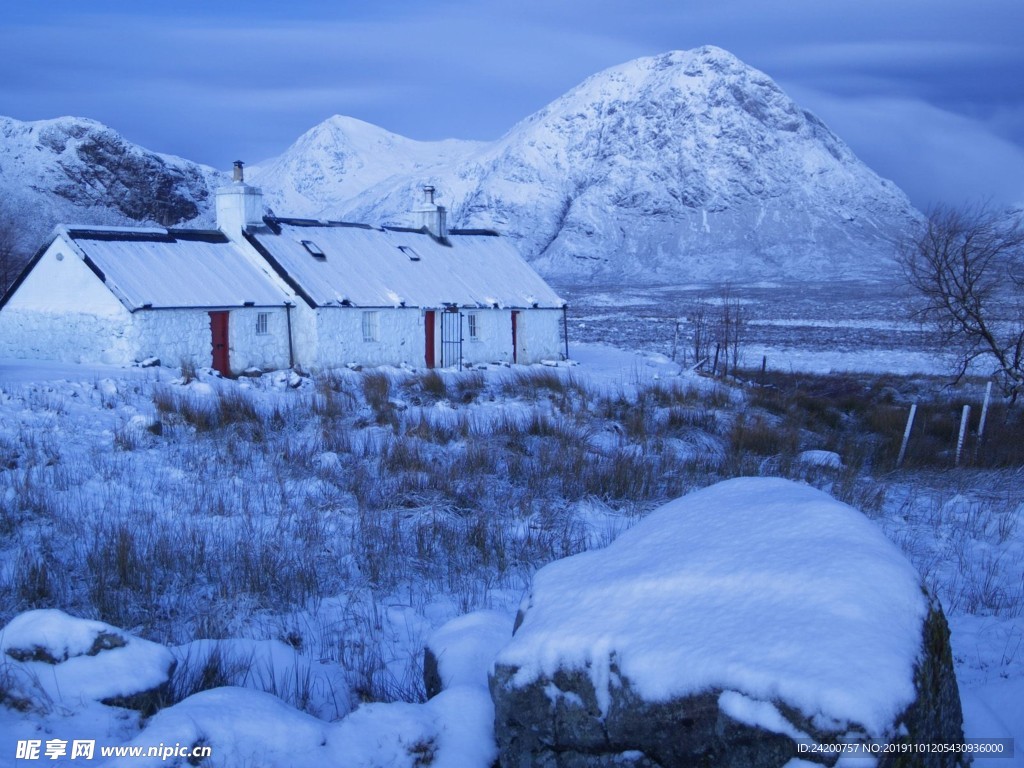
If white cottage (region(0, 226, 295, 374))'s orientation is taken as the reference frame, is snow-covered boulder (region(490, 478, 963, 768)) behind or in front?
in front

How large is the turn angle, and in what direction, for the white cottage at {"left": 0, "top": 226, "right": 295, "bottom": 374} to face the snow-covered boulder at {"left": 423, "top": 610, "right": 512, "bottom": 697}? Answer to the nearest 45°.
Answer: approximately 45° to its right

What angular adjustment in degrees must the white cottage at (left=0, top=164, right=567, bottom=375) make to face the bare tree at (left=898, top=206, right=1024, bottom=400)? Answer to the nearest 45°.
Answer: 0° — it already faces it

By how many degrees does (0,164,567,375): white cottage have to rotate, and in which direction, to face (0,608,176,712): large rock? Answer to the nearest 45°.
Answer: approximately 45° to its right

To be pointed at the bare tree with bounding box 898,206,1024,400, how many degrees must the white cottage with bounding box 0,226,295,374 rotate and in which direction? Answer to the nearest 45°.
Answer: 0° — it already faces it

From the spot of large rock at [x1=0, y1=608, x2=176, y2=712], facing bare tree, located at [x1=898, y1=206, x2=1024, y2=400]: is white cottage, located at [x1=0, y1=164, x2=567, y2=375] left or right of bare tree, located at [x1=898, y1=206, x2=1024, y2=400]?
left

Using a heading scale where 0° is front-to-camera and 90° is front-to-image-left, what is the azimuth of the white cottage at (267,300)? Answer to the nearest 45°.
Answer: approximately 315°

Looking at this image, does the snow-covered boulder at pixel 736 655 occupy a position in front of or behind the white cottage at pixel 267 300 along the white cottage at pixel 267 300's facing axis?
in front
